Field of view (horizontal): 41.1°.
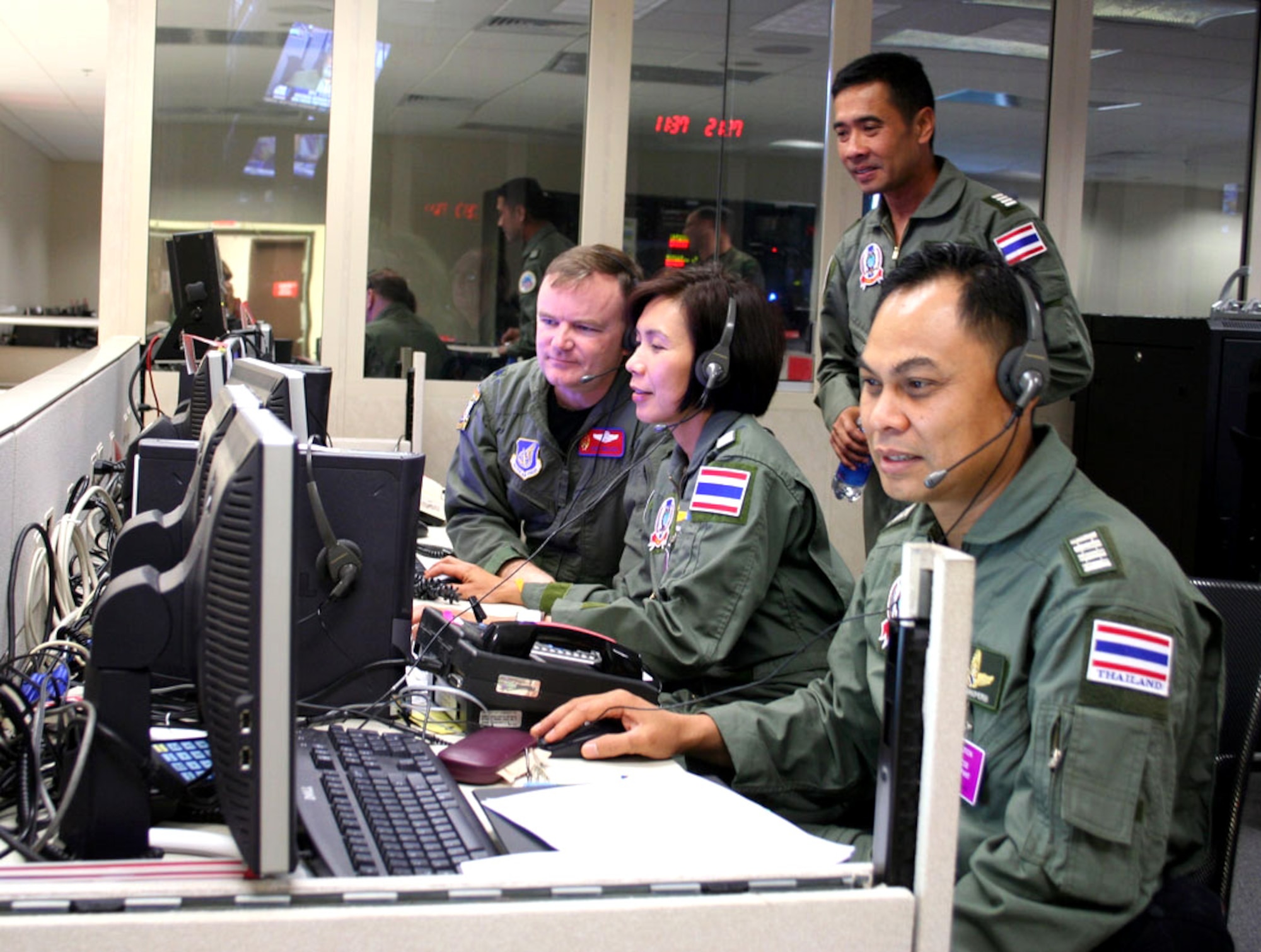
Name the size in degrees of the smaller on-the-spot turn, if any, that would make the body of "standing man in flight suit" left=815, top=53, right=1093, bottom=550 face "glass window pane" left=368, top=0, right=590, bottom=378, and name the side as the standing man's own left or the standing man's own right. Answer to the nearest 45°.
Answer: approximately 90° to the standing man's own right

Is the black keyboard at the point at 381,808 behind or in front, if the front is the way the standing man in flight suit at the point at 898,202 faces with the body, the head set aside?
in front

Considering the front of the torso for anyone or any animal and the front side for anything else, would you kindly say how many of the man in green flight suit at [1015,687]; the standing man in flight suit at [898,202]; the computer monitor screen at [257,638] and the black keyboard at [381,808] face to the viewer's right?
2

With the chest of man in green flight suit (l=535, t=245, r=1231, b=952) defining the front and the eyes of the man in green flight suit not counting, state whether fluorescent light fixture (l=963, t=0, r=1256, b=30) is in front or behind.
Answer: behind

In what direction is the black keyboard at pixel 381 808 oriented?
to the viewer's right

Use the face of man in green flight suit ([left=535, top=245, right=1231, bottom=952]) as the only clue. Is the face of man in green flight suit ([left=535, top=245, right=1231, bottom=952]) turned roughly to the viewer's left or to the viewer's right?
to the viewer's left

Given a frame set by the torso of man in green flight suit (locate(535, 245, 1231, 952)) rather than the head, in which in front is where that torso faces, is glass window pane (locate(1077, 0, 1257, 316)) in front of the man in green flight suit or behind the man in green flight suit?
behind

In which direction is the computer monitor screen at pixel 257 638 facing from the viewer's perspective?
to the viewer's right

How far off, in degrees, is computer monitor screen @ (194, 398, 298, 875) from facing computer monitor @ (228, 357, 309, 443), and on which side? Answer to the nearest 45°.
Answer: approximately 90° to its left

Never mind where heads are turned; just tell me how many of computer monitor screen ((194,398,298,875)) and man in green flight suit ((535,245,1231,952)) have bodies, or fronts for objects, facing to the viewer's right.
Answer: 1
